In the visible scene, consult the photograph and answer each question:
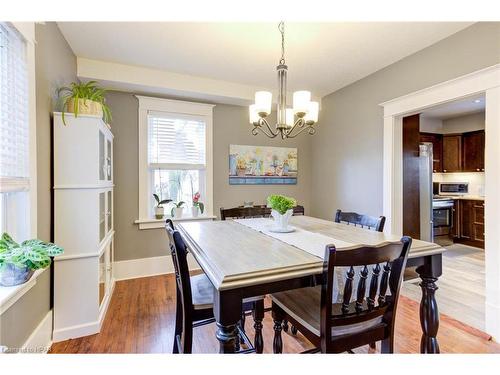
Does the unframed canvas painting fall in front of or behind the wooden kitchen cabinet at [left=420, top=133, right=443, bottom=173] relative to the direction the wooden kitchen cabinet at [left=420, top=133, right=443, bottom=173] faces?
in front

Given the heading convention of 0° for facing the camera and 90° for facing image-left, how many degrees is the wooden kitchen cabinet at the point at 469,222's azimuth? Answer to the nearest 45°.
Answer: approximately 45°

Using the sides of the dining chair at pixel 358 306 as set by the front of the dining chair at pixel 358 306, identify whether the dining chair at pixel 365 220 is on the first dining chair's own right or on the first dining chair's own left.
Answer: on the first dining chair's own right

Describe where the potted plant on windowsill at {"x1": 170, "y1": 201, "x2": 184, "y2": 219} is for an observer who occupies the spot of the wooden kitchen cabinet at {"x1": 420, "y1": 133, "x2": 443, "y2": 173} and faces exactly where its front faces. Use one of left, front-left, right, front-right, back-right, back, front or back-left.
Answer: front-right

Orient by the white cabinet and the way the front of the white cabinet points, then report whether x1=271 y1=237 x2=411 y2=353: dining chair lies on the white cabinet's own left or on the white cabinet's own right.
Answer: on the white cabinet's own right

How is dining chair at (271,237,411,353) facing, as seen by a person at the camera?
facing away from the viewer and to the left of the viewer
